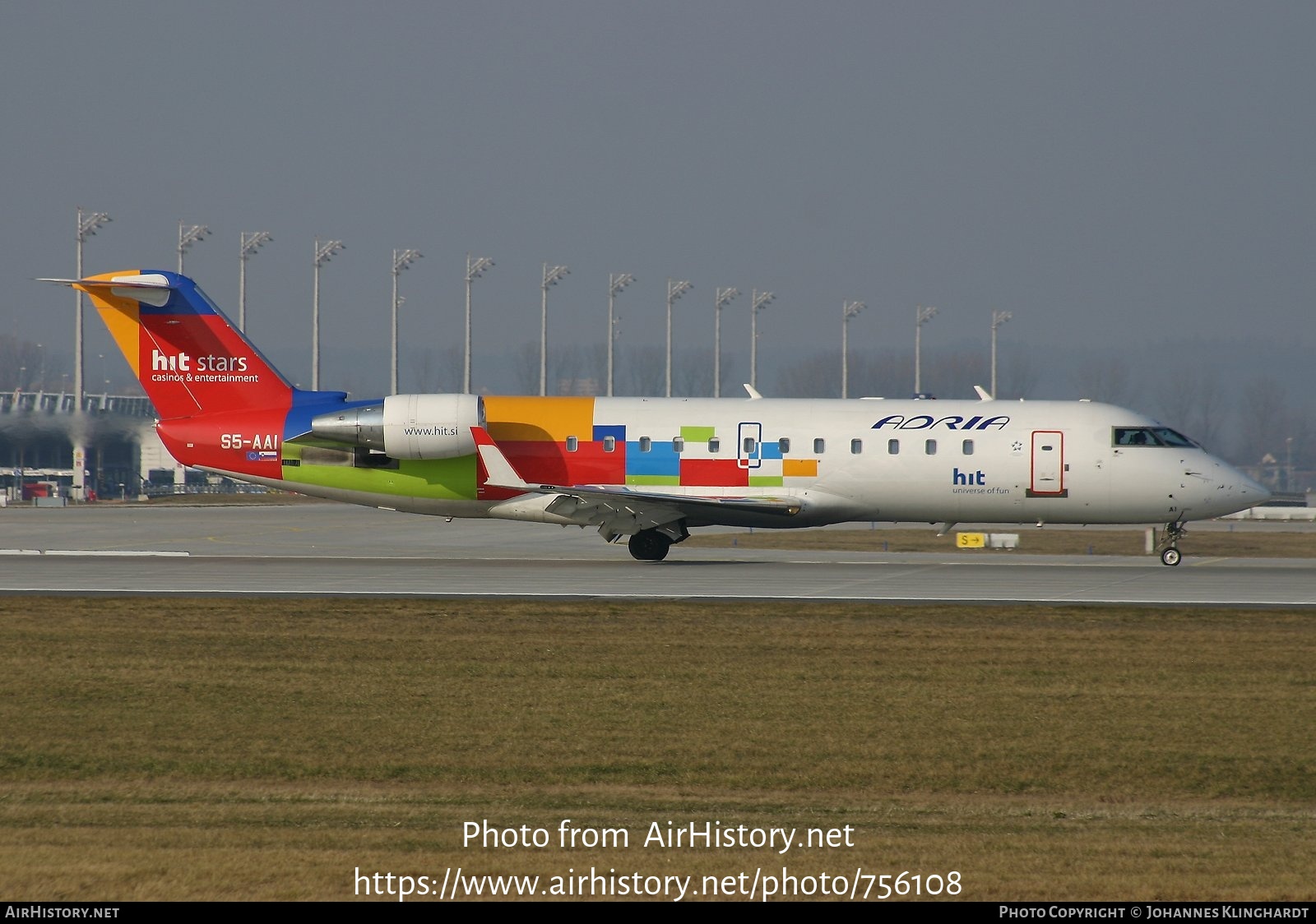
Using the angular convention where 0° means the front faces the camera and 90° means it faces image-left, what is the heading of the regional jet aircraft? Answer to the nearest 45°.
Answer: approximately 270°
